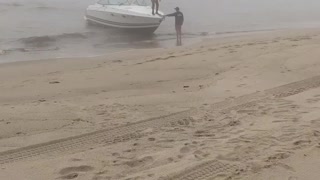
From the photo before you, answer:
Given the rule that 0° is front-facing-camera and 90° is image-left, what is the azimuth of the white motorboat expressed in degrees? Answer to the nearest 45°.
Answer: approximately 315°
